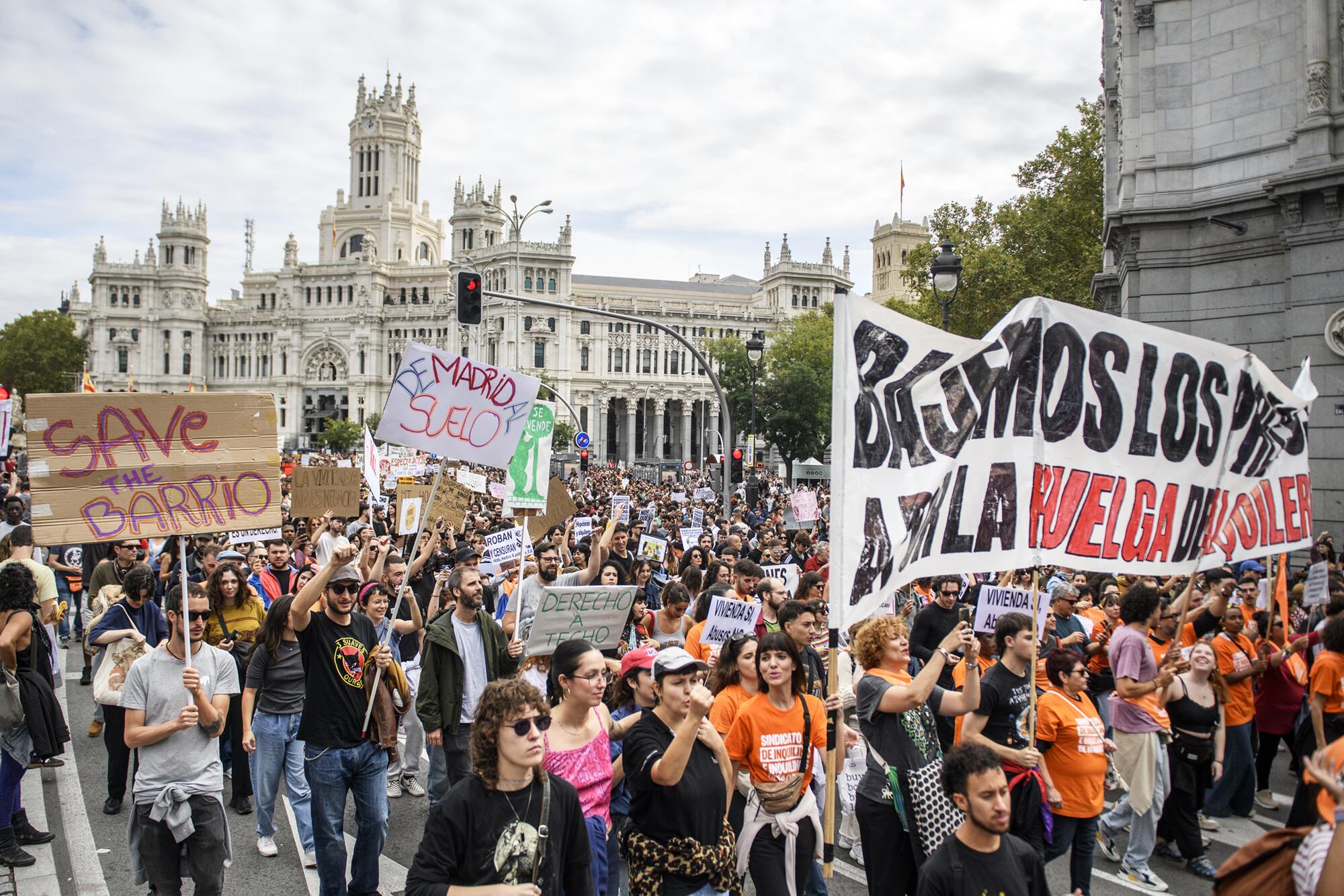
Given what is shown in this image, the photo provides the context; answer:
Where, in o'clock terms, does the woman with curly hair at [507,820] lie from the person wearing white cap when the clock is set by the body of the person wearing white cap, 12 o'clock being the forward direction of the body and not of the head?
The woman with curly hair is roughly at 3 o'clock from the person wearing white cap.

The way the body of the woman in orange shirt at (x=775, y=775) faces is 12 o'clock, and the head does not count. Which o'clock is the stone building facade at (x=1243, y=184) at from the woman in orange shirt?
The stone building facade is roughly at 7 o'clock from the woman in orange shirt.

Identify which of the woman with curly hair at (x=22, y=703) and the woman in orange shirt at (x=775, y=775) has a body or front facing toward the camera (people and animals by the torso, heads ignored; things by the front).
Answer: the woman in orange shirt

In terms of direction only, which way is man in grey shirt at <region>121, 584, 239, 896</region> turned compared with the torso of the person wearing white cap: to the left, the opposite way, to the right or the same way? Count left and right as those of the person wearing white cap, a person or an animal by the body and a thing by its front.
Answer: the same way

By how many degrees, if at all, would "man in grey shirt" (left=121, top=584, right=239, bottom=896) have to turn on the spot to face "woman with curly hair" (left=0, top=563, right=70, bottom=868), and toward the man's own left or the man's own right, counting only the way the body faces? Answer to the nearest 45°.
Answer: approximately 135° to the man's own right

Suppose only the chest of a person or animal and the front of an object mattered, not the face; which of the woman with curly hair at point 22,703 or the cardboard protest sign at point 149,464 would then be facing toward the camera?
the cardboard protest sign

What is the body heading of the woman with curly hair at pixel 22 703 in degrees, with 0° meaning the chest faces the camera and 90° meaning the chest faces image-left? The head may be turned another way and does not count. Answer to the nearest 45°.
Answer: approximately 270°

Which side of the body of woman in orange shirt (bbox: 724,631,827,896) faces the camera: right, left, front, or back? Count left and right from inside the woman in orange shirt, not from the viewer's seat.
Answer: front

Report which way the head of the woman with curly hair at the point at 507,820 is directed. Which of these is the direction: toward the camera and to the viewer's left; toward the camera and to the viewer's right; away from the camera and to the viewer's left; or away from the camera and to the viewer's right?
toward the camera and to the viewer's right

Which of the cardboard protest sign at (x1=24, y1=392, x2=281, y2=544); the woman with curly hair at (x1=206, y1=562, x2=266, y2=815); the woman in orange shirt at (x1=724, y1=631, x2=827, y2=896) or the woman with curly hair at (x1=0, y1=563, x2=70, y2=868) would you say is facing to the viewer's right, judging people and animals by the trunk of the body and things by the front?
the woman with curly hair at (x1=0, y1=563, x2=70, y2=868)

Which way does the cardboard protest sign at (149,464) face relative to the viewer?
toward the camera

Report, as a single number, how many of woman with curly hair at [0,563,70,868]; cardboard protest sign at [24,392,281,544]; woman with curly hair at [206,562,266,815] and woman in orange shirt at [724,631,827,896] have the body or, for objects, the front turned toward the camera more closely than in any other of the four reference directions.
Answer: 3

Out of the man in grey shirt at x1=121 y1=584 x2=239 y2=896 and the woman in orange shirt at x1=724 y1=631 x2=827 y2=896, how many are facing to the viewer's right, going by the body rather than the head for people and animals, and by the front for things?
0

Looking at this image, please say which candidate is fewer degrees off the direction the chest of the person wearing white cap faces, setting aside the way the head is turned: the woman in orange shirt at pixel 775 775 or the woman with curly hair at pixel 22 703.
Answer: the woman in orange shirt

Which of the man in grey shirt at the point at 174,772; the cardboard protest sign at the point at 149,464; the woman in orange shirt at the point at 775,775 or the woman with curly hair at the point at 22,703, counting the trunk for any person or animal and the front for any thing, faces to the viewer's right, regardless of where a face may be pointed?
the woman with curly hair

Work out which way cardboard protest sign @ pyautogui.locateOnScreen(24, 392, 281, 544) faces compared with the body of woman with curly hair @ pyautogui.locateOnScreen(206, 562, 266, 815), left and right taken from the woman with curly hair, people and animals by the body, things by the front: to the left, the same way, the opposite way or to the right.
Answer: the same way

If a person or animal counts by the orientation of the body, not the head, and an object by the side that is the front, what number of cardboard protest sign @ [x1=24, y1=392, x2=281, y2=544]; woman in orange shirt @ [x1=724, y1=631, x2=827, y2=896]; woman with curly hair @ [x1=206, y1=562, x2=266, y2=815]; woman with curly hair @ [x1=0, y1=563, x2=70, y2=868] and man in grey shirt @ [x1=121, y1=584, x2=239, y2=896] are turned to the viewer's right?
1

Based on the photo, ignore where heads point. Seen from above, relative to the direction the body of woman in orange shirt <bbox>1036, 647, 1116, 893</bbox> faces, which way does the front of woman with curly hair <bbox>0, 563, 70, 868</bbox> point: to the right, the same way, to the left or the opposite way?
to the left

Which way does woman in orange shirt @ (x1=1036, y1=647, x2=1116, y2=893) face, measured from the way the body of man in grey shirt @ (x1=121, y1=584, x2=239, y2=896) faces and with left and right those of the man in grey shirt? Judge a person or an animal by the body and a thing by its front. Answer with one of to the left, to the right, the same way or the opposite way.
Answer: the same way

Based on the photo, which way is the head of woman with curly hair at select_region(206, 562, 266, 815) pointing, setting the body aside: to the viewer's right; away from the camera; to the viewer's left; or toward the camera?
toward the camera
